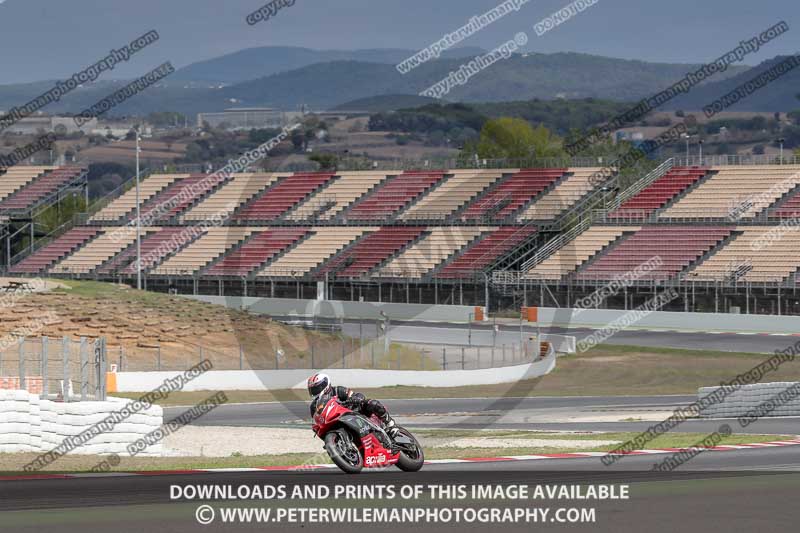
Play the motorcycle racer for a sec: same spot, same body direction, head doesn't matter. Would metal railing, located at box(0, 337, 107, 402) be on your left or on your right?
on your right

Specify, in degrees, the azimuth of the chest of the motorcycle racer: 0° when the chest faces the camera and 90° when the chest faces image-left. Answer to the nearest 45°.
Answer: approximately 45°

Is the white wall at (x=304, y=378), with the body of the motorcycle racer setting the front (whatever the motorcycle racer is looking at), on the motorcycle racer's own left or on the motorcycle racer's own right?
on the motorcycle racer's own right

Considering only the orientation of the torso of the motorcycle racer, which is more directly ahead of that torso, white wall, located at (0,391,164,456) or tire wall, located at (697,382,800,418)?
the white wall

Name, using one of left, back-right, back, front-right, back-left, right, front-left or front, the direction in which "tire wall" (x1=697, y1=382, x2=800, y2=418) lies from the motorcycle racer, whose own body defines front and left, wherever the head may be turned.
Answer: back

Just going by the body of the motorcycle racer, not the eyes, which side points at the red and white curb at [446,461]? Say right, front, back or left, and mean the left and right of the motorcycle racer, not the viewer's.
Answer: back
